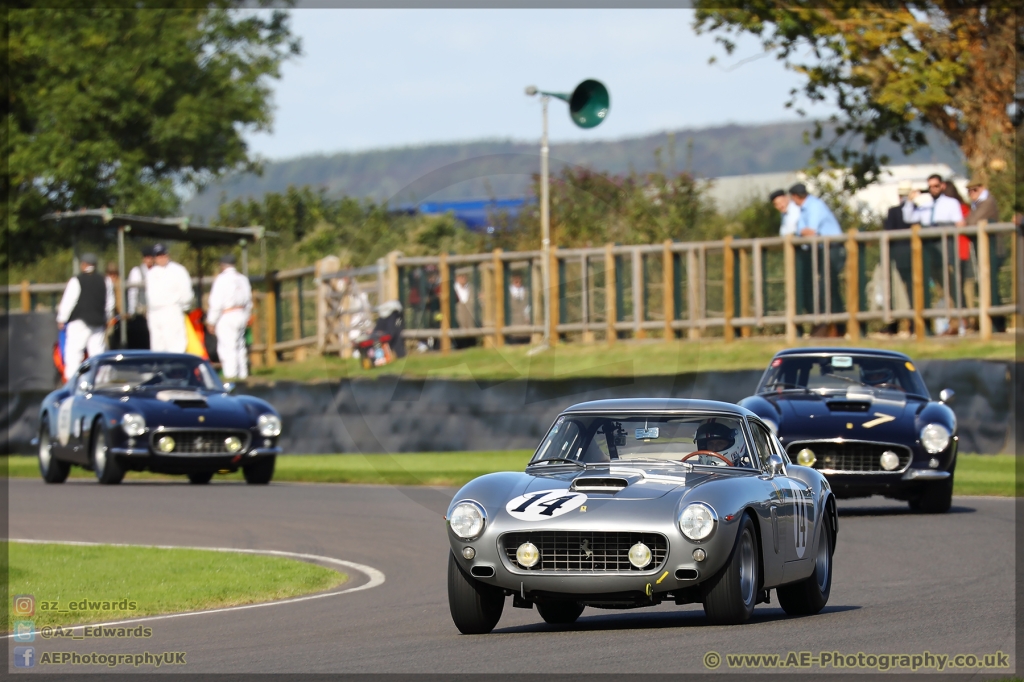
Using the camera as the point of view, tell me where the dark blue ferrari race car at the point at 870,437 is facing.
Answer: facing the viewer

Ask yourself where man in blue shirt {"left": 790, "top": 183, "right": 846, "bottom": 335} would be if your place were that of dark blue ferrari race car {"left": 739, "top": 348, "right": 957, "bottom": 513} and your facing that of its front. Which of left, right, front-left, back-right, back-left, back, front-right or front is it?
back

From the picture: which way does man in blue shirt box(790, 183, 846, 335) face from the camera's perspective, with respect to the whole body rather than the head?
to the viewer's left

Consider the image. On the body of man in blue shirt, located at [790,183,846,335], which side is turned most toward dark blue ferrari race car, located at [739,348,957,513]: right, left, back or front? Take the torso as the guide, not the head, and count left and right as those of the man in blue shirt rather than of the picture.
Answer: left

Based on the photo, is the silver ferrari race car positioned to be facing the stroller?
no

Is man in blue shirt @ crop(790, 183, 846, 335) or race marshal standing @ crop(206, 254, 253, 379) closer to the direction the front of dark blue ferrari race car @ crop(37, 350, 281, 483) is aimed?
the man in blue shirt

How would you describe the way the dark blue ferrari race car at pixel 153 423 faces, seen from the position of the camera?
facing the viewer and to the right of the viewer

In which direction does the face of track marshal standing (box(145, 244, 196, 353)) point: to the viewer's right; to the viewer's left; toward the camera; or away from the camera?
toward the camera

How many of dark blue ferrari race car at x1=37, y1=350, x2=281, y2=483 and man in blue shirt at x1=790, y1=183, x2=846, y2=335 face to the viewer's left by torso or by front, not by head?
1

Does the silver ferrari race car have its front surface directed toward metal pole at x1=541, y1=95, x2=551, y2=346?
no

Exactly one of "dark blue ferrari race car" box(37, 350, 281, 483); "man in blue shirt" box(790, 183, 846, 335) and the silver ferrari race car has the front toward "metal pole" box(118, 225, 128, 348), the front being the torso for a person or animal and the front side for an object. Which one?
the man in blue shirt

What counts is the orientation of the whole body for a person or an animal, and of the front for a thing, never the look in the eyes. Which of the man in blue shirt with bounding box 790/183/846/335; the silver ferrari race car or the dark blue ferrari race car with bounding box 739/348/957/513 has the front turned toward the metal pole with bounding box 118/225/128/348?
the man in blue shirt

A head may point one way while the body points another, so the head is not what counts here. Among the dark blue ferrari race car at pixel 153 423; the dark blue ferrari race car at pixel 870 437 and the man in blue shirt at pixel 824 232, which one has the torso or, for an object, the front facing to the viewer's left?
the man in blue shirt

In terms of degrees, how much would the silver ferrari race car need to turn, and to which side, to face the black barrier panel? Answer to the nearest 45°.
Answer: approximately 135° to its right

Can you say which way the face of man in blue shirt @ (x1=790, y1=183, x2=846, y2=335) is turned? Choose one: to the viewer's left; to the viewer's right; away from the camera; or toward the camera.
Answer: to the viewer's left

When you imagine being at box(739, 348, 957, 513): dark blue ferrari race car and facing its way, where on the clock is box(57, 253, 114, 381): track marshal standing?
The track marshal standing is roughly at 4 o'clock from the dark blue ferrari race car.
